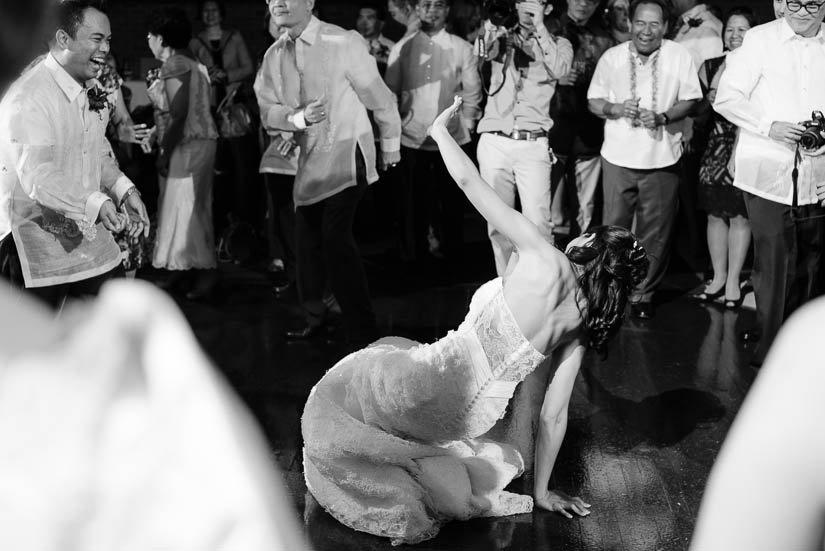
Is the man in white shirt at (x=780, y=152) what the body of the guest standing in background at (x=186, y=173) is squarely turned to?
no

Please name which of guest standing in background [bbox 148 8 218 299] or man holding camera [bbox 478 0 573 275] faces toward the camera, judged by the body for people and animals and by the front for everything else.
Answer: the man holding camera

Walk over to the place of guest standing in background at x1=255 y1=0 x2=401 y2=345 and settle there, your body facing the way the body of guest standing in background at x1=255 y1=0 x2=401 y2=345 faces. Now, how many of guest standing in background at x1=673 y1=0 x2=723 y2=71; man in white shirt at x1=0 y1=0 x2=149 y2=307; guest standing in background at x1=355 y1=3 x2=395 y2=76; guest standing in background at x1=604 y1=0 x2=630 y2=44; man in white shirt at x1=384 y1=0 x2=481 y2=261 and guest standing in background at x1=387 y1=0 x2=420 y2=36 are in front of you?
1

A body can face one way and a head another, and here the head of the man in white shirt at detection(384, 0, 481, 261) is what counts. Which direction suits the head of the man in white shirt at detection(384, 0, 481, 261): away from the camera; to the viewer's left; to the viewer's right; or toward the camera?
toward the camera

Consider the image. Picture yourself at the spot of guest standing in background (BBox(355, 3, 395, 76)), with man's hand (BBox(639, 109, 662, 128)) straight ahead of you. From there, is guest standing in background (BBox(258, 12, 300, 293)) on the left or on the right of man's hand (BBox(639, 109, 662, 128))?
right

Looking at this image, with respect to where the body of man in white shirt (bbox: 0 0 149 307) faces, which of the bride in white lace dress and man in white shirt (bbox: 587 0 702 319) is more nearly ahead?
the bride in white lace dress

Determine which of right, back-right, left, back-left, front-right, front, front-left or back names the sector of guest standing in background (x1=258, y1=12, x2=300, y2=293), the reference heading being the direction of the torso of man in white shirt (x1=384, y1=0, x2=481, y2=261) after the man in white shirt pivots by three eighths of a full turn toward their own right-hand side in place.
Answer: left

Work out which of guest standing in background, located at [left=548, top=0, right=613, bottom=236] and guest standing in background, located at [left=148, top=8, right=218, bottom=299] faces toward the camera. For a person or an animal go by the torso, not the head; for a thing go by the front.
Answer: guest standing in background, located at [left=548, top=0, right=613, bottom=236]

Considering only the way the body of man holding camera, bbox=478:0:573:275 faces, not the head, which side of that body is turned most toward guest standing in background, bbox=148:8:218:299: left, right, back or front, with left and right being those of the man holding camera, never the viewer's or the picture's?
right

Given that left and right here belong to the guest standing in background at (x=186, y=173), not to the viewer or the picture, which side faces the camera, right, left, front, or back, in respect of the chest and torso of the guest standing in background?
left

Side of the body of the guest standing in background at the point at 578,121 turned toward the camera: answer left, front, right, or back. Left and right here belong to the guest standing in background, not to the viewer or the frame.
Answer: front

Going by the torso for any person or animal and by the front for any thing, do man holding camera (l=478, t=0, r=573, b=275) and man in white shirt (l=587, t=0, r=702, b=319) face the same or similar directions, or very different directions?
same or similar directions

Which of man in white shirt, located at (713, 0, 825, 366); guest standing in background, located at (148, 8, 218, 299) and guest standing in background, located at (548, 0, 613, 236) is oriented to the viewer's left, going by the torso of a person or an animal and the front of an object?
guest standing in background, located at (148, 8, 218, 299)

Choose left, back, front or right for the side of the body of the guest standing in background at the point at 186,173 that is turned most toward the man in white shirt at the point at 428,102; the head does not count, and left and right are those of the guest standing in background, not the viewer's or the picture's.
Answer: back

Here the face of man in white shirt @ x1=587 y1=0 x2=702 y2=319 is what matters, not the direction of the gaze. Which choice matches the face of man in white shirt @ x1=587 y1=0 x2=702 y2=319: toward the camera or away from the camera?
toward the camera

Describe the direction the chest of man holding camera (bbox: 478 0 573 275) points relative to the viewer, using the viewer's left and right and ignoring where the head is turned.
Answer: facing the viewer

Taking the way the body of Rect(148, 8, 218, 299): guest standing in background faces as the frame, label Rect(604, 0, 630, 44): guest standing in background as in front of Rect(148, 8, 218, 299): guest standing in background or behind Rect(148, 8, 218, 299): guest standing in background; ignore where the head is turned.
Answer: behind

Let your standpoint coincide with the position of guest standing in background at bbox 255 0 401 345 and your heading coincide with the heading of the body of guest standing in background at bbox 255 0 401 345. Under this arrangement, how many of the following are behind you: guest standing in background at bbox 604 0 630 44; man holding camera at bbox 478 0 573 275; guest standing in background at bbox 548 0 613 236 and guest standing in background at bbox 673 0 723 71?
4

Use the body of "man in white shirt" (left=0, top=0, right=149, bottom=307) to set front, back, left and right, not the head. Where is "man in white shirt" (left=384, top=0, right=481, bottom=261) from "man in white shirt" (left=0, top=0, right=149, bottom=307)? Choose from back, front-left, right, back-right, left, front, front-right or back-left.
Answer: left
